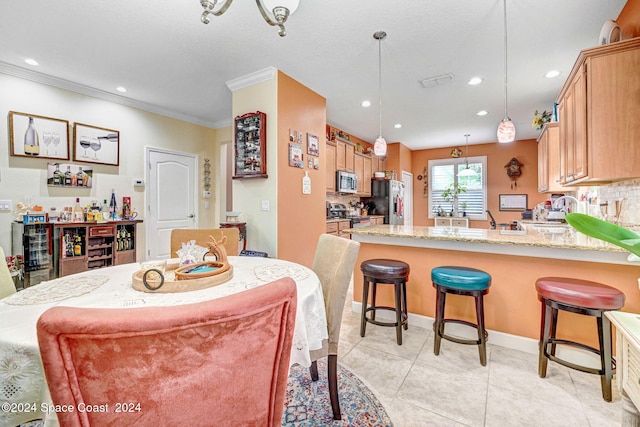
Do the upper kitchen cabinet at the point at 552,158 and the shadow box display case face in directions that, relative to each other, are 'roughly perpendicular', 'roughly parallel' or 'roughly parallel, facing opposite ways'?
roughly perpendicular

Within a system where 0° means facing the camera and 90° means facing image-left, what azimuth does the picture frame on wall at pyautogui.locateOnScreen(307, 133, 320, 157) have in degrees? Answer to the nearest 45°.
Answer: approximately 315°

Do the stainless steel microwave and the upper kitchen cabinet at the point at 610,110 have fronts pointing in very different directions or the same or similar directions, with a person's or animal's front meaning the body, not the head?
very different directions

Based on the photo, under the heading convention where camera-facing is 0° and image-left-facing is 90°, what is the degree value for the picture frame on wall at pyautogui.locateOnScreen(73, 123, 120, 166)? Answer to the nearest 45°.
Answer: approximately 315°

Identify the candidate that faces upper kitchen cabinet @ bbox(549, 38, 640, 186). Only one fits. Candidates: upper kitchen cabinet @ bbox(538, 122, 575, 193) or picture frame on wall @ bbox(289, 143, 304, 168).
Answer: the picture frame on wall

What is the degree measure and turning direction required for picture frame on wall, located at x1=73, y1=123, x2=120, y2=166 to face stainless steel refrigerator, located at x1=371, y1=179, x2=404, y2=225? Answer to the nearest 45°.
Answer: approximately 45° to its left

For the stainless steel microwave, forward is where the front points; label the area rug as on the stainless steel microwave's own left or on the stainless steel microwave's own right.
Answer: on the stainless steel microwave's own right

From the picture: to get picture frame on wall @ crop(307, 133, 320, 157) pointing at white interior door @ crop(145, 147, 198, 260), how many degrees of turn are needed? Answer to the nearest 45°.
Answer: approximately 135° to its right

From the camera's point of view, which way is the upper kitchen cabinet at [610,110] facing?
to the viewer's left

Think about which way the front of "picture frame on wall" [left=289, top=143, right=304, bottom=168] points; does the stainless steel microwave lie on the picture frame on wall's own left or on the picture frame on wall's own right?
on the picture frame on wall's own left
